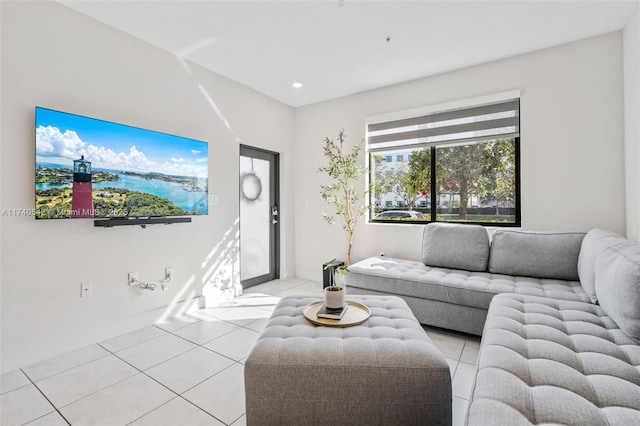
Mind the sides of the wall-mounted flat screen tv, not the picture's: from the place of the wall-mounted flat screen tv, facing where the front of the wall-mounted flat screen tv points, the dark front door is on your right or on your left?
on your left

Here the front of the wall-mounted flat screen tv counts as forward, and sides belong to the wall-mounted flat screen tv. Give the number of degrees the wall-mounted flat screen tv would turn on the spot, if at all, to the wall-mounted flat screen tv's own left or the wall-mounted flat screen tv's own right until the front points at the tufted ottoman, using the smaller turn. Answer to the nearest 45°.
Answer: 0° — it already faces it

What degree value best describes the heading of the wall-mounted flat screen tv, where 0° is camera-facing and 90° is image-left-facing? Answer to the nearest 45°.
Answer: approximately 315°

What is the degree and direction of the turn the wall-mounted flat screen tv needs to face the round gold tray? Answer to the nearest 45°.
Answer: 0° — it already faces it

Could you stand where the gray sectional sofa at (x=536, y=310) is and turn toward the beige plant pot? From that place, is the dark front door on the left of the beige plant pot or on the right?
right

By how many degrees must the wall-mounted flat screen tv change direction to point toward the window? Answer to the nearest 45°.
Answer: approximately 45° to its left

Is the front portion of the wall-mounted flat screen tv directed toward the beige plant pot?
yes

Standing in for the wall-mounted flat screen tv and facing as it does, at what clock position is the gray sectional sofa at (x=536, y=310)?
The gray sectional sofa is roughly at 12 o'clock from the wall-mounted flat screen tv.

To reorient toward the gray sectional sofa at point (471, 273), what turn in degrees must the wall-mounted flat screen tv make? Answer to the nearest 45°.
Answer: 0° — it already faces it
